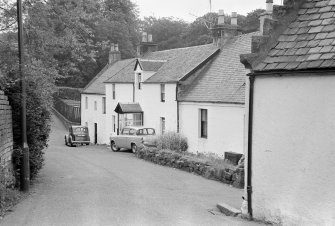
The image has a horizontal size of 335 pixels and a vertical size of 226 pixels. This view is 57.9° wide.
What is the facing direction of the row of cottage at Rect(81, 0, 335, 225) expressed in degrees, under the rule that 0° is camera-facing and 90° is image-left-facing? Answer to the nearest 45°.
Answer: approximately 45°

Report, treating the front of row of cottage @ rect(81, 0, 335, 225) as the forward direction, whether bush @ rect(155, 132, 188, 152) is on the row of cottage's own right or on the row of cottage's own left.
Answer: on the row of cottage's own right

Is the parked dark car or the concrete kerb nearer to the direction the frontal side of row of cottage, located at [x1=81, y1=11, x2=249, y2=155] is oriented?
the concrete kerb

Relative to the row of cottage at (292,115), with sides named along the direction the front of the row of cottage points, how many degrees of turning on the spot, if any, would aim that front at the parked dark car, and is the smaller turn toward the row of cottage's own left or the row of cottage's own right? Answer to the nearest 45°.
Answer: approximately 90° to the row of cottage's own right
